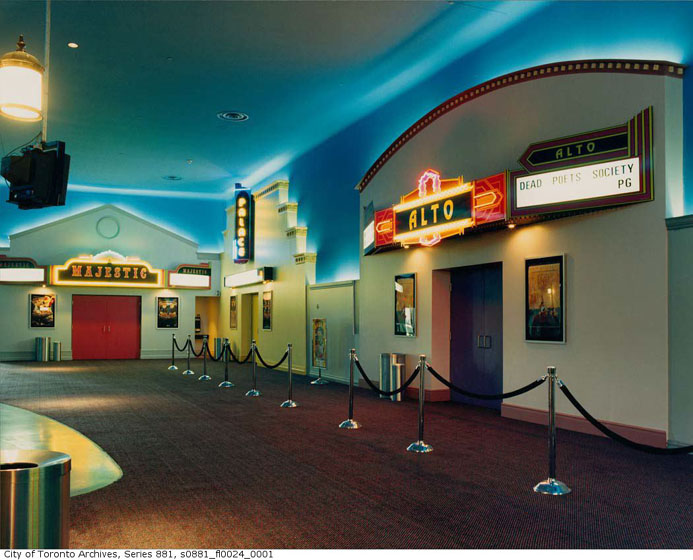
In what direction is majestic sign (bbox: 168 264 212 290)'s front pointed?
toward the camera

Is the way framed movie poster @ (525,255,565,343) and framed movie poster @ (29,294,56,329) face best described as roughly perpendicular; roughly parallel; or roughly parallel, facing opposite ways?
roughly perpendicular

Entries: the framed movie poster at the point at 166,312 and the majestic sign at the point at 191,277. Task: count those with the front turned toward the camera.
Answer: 2

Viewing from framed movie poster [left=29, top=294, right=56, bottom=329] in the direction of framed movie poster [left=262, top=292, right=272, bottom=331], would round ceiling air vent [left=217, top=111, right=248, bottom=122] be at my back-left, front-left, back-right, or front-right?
front-right

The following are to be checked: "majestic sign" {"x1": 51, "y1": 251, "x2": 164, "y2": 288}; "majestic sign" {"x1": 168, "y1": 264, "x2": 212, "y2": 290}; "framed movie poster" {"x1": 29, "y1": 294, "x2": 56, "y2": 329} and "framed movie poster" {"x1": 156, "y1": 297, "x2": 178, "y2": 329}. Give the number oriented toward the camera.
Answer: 4

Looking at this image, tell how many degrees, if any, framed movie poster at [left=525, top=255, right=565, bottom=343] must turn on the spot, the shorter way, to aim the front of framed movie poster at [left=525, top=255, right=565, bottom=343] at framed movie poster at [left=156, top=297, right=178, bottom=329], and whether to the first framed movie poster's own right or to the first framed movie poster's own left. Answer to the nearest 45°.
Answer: approximately 90° to the first framed movie poster's own right

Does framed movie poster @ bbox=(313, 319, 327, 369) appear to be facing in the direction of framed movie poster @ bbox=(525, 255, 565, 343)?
no

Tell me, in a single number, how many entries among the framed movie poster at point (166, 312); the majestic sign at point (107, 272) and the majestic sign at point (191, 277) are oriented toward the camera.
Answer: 3

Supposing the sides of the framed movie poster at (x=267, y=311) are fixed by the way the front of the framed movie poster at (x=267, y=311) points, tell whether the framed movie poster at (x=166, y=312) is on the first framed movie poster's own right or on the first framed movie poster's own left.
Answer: on the first framed movie poster's own right

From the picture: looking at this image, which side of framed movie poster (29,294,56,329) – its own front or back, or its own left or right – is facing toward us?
front

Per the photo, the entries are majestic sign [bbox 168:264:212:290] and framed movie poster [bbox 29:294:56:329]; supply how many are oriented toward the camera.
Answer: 2

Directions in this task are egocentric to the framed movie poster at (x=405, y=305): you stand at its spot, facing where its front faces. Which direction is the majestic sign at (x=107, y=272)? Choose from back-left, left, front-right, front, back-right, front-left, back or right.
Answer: right

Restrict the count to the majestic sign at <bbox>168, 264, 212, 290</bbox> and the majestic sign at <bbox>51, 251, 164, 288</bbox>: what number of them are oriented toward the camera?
2

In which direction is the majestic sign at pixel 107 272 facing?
toward the camera

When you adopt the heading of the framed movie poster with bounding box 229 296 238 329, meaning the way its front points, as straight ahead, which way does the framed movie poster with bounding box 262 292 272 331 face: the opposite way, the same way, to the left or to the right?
the same way

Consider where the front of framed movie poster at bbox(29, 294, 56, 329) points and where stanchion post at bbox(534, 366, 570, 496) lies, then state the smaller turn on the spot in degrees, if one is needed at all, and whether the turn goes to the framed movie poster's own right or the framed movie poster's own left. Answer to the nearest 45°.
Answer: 0° — it already faces it

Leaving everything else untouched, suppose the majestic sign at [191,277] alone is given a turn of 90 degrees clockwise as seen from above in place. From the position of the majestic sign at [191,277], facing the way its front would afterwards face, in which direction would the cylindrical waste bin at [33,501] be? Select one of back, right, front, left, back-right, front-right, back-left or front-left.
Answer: left
